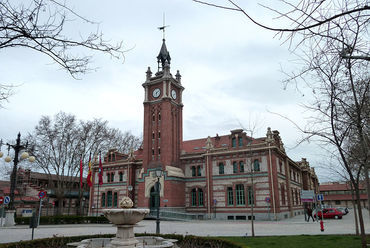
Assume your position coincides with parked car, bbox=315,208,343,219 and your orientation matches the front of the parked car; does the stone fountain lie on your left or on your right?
on your left

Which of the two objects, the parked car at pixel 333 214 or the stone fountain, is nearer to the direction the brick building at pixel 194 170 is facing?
the stone fountain

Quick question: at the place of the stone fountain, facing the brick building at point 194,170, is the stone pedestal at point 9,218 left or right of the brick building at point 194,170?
left

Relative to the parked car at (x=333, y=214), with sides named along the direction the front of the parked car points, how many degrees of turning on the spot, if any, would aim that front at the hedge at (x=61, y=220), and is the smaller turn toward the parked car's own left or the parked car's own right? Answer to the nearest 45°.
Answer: approximately 45° to the parked car's own left

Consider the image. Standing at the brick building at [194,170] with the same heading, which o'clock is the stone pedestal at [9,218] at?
The stone pedestal is roughly at 12 o'clock from the brick building.

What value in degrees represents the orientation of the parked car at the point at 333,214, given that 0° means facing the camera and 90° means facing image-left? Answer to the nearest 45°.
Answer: approximately 90°

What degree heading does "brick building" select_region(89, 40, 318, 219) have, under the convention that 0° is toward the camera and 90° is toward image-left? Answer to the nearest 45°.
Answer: approximately 45°
